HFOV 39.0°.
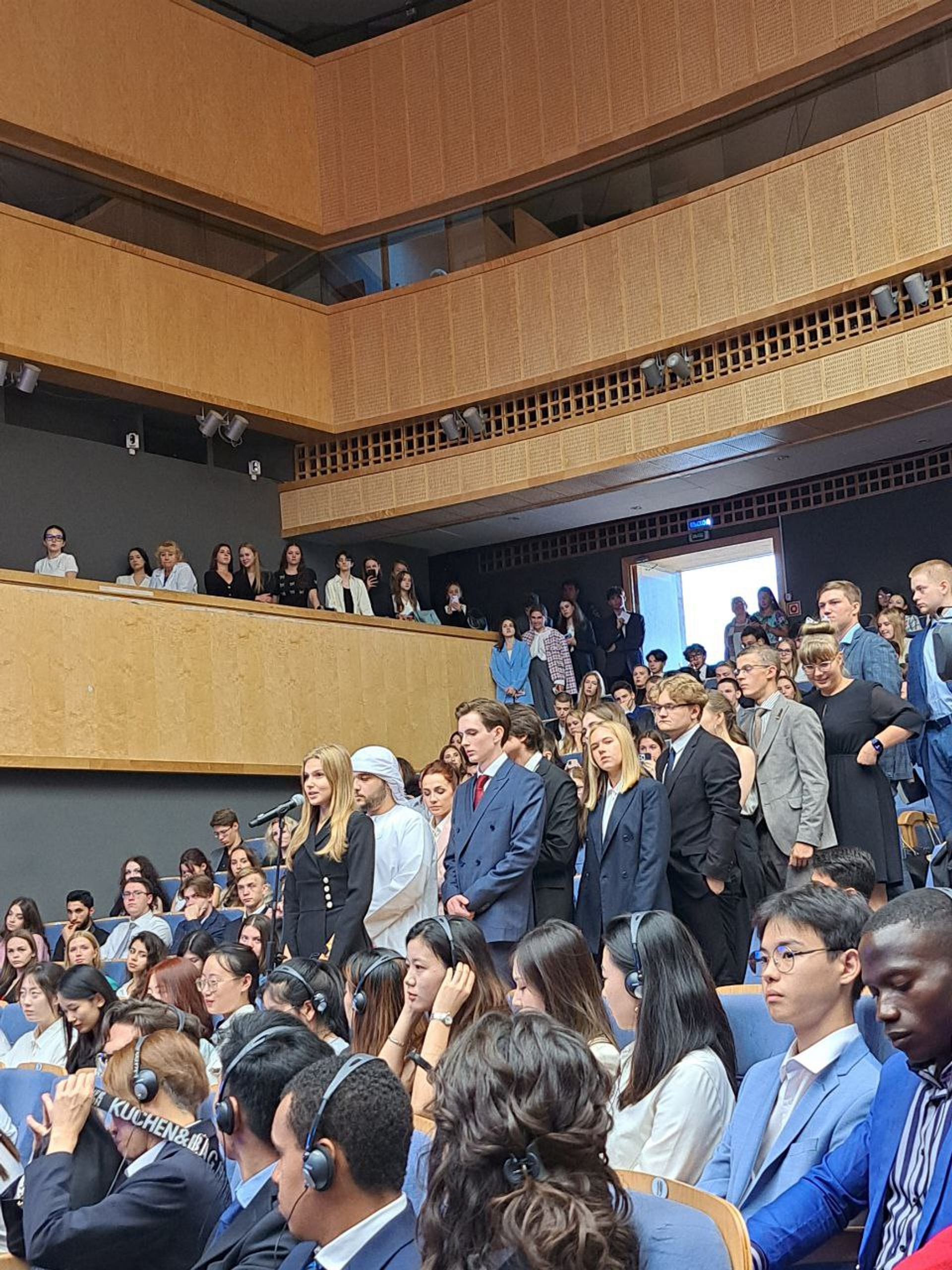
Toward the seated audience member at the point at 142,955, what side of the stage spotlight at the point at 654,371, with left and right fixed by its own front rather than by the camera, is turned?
front

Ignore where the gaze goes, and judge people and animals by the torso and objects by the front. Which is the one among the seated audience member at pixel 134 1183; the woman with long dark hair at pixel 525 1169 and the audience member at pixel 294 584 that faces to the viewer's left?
the seated audience member at pixel 134 1183

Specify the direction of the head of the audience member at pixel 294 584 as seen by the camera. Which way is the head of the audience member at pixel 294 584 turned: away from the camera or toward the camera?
toward the camera

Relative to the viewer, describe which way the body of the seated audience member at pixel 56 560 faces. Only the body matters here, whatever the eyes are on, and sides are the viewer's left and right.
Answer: facing the viewer

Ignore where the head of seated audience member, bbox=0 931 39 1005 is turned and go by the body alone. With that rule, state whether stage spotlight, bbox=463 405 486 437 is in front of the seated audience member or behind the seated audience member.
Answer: behind

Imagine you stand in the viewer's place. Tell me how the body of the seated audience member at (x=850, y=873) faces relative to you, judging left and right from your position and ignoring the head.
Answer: facing to the left of the viewer

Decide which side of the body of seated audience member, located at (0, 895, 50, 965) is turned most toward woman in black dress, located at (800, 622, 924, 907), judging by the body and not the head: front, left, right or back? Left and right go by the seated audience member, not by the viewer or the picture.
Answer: left

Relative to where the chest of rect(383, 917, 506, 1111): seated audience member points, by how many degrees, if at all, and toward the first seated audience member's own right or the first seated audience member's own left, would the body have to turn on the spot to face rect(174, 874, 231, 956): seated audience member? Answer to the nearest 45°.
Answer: approximately 135° to the first seated audience member's own right

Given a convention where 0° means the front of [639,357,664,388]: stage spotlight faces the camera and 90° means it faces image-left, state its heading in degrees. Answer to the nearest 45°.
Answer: approximately 45°

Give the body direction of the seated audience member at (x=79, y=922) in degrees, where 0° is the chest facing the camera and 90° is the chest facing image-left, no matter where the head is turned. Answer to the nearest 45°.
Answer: approximately 45°

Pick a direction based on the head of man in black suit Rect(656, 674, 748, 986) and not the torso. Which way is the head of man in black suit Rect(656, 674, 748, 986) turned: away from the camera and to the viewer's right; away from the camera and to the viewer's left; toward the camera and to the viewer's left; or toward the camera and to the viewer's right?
toward the camera and to the viewer's left

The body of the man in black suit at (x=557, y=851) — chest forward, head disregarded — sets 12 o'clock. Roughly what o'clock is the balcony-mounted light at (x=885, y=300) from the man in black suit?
The balcony-mounted light is roughly at 4 o'clock from the man in black suit.

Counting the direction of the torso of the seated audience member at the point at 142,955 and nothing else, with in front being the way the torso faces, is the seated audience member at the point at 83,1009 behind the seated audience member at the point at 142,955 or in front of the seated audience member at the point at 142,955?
in front

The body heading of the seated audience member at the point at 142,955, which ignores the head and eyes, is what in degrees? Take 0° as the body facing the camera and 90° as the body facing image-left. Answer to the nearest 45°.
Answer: approximately 45°

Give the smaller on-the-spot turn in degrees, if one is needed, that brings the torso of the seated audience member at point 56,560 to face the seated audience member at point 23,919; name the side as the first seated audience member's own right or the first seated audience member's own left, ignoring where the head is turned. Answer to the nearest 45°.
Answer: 0° — they already face them

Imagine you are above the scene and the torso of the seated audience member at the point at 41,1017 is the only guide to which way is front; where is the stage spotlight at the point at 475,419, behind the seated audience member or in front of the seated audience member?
behind

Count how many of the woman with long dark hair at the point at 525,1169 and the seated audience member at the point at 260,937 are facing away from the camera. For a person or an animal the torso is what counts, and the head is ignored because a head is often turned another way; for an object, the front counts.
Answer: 1
